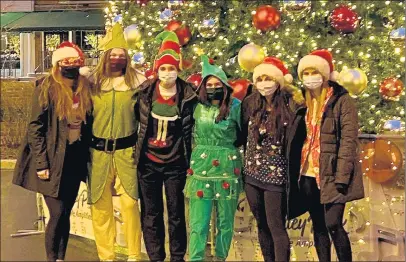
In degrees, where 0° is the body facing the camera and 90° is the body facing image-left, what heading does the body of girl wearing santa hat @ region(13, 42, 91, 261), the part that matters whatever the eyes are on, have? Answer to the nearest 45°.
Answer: approximately 315°

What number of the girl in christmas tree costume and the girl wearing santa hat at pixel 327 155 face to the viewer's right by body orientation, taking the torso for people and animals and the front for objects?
0

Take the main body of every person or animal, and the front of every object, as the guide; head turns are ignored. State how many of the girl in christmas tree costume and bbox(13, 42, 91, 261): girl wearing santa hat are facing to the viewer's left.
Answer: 0

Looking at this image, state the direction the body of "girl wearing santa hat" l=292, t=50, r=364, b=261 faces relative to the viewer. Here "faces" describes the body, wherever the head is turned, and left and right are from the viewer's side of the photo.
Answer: facing the viewer and to the left of the viewer

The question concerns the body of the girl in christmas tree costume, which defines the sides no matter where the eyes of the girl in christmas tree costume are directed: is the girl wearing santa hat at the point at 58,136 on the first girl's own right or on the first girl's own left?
on the first girl's own right

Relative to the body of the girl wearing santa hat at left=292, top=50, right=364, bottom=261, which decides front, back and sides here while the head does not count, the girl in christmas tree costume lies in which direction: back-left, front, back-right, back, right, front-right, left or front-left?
front-right

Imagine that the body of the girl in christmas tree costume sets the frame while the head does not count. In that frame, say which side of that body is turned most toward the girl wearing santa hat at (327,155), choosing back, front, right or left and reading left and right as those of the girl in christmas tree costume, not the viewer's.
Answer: left

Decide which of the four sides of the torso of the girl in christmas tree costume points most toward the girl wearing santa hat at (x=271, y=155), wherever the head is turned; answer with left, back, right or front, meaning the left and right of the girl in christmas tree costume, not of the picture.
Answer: left

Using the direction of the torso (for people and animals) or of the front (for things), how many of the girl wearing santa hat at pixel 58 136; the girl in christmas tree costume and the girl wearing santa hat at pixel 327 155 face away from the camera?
0

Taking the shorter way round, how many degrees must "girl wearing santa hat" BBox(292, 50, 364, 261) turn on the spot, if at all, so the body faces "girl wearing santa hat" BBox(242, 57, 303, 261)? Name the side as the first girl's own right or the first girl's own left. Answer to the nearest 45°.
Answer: approximately 45° to the first girl's own right

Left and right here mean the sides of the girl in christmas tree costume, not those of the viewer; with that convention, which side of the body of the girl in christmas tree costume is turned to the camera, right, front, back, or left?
front

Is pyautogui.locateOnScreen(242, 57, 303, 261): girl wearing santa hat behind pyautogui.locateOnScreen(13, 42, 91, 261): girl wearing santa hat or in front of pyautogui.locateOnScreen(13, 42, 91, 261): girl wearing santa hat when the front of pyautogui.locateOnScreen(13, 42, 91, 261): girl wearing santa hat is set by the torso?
in front

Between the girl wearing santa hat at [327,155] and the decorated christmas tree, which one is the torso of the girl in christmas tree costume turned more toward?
the girl wearing santa hat
